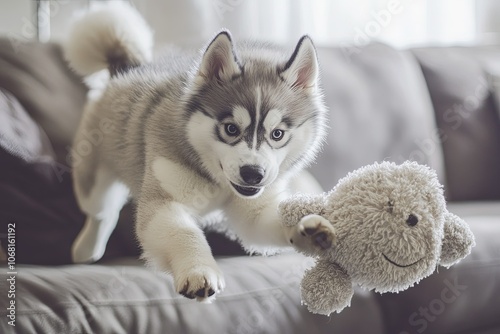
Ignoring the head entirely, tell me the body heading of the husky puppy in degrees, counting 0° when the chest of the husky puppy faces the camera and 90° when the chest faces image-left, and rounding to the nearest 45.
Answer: approximately 315°

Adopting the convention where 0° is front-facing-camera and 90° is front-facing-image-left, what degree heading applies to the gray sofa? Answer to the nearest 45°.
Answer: approximately 0°
